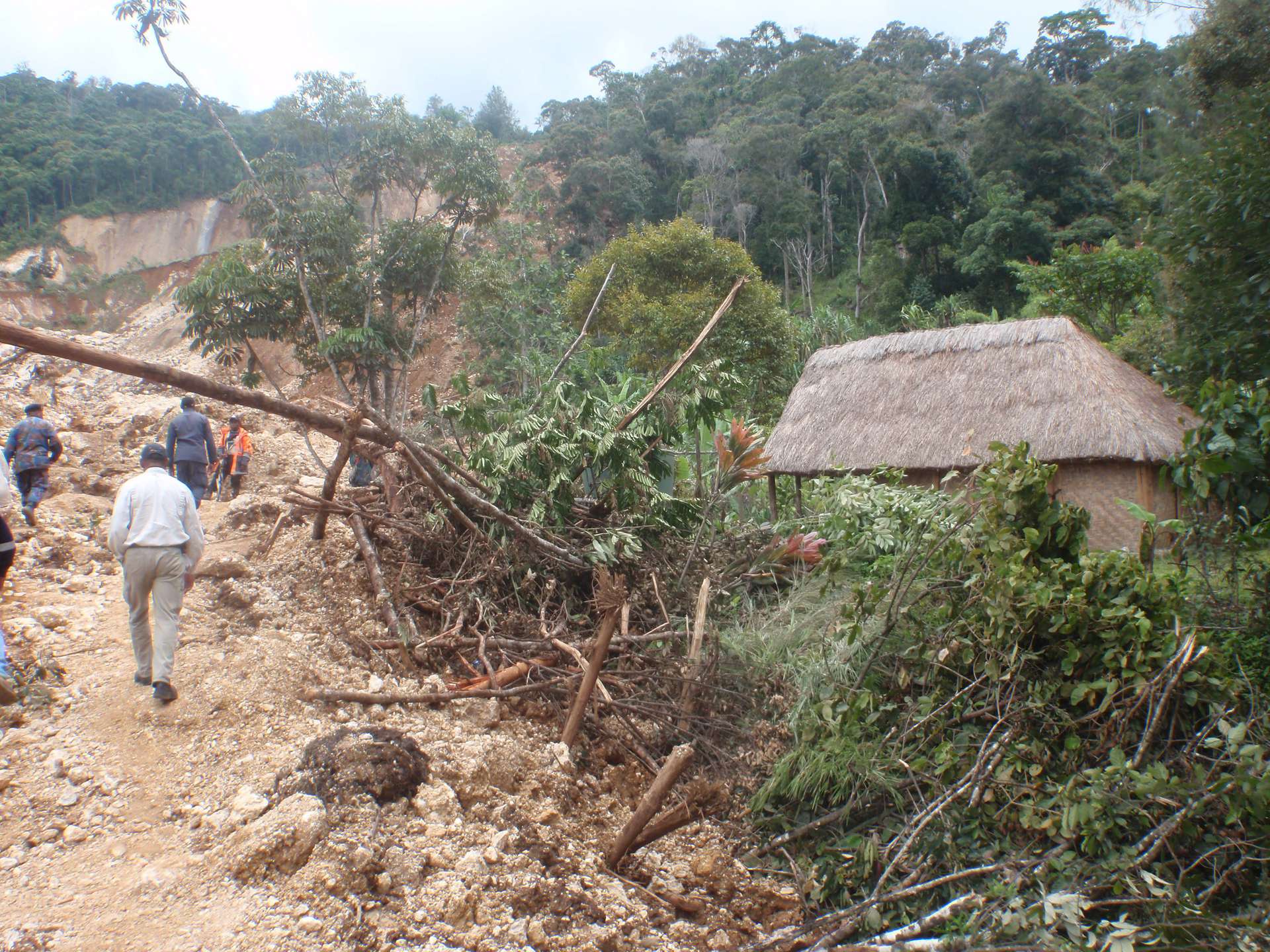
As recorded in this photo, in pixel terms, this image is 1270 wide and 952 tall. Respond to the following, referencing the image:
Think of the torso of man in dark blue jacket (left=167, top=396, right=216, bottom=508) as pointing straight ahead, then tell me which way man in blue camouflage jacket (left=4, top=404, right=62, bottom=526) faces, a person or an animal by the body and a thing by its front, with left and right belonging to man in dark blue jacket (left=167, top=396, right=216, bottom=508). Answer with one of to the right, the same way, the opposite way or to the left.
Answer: the same way

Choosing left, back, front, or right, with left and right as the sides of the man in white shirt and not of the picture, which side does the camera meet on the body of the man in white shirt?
back

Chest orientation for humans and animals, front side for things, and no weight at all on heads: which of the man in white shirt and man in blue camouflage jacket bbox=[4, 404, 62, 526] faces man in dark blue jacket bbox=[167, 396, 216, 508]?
the man in white shirt

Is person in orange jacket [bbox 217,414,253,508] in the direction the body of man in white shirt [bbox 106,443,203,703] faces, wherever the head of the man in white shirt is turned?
yes

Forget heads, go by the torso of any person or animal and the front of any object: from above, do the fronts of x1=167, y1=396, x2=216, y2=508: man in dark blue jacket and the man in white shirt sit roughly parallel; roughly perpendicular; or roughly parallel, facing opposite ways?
roughly parallel

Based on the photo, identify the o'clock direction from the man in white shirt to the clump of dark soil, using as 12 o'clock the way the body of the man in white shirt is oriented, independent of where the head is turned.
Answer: The clump of dark soil is roughly at 5 o'clock from the man in white shirt.

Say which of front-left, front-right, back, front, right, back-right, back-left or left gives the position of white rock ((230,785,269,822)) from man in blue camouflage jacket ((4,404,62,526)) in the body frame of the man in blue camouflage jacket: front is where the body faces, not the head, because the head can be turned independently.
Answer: back

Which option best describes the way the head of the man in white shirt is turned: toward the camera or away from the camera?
away from the camera

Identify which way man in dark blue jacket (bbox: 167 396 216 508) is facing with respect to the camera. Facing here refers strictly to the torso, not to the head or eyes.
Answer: away from the camera

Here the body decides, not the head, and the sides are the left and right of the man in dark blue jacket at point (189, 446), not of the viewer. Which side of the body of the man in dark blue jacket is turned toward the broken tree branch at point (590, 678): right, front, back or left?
back

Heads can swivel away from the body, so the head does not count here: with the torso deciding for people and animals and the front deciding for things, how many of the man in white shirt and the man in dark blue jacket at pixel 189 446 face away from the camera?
2

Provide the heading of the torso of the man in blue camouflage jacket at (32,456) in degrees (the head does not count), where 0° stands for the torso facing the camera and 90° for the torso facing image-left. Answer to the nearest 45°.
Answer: approximately 180°

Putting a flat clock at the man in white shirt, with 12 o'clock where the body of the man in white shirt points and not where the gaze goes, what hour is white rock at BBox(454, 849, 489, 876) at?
The white rock is roughly at 5 o'clock from the man in white shirt.

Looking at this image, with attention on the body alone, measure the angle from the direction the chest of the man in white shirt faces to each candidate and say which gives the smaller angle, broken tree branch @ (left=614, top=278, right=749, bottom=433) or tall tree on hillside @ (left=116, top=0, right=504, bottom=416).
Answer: the tall tree on hillside

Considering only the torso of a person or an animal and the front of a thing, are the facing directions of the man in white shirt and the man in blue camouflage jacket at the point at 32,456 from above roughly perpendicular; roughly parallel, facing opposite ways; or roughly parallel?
roughly parallel

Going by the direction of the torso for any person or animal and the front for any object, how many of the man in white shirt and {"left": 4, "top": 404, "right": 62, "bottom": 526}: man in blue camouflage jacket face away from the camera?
2
